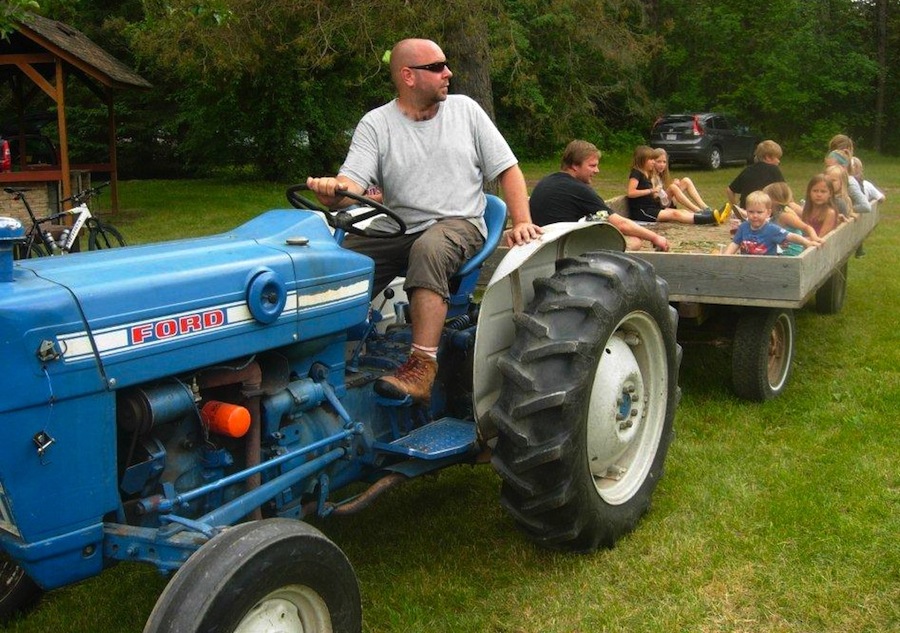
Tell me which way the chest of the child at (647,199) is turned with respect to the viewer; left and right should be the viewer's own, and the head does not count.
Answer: facing to the right of the viewer

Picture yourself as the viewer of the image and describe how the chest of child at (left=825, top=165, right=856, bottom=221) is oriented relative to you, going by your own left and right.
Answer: facing to the left of the viewer

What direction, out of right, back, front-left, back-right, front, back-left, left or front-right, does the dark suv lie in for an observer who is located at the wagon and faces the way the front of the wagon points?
back-right

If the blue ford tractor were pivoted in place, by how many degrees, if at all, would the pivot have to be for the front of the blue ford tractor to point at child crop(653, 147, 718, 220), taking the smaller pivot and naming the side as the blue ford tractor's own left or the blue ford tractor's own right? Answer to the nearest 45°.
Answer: approximately 180°

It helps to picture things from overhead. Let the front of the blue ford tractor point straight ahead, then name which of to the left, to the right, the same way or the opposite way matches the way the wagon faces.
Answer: the same way

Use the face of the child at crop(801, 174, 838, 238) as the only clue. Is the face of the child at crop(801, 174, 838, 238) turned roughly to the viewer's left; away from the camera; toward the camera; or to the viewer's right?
toward the camera

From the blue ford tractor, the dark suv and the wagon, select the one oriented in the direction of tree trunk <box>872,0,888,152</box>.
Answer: the dark suv

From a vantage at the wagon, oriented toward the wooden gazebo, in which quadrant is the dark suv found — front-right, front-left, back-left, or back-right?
front-right

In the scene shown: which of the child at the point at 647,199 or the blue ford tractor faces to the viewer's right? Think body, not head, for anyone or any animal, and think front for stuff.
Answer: the child

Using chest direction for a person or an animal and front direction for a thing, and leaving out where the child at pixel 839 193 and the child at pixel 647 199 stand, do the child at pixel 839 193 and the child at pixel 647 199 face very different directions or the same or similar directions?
very different directions

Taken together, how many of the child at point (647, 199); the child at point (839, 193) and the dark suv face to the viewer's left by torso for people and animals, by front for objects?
1

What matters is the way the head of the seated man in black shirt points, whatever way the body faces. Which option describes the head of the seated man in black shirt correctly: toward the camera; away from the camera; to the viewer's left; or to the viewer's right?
to the viewer's right

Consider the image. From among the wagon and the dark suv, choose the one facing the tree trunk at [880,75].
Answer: the dark suv

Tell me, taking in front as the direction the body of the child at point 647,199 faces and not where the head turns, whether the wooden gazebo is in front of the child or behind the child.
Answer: behind

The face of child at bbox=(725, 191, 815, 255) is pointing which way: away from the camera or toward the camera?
toward the camera

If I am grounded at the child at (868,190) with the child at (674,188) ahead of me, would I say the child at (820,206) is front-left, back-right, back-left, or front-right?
front-left
